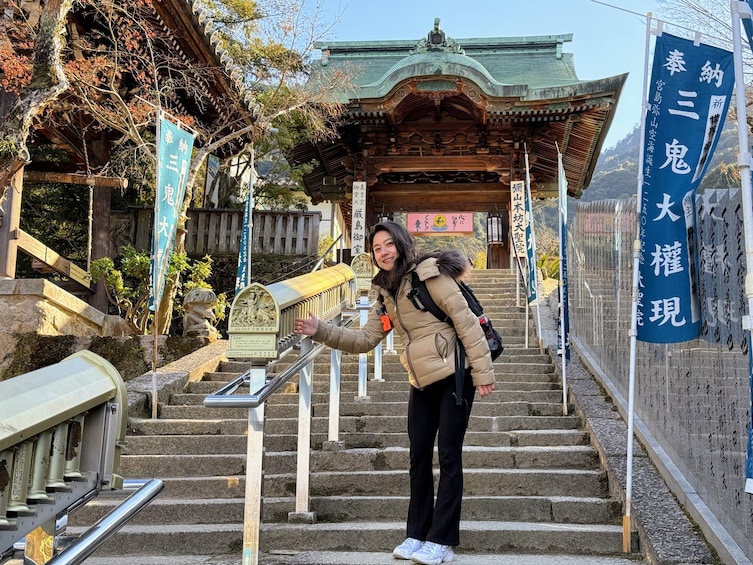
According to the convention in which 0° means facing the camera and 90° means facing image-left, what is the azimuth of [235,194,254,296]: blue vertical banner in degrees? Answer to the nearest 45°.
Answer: approximately 315°

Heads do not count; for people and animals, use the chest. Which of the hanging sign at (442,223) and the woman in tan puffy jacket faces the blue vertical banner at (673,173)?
the hanging sign

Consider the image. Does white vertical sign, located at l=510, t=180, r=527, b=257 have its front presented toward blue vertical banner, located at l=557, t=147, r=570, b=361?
yes

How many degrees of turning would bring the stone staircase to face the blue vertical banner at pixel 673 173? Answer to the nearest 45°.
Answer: approximately 45° to its left

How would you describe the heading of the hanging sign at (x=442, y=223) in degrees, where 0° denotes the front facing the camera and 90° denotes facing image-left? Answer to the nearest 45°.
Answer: approximately 0°

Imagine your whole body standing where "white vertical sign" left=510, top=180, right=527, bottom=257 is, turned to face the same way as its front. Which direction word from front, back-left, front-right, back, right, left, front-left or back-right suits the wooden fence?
right
